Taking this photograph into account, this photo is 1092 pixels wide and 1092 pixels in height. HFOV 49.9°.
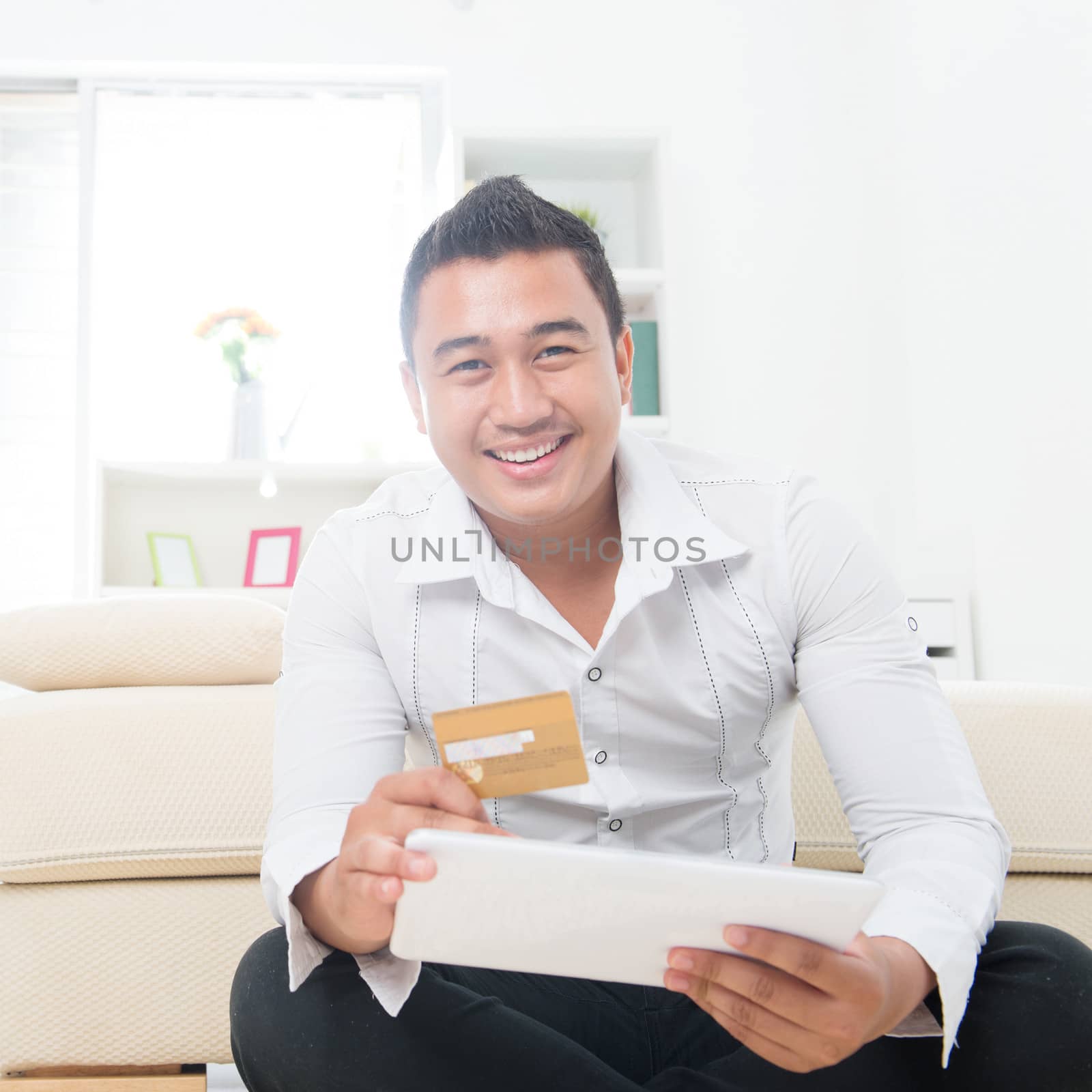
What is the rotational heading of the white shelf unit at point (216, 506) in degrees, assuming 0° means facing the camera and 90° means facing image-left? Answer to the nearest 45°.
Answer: approximately 0°

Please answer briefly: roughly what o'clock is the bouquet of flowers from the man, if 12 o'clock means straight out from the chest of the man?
The bouquet of flowers is roughly at 5 o'clock from the man.

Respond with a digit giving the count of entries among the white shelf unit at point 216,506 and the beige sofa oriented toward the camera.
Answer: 2

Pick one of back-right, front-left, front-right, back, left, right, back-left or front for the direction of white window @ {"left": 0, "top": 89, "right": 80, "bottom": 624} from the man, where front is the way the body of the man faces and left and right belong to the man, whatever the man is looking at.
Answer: back-right

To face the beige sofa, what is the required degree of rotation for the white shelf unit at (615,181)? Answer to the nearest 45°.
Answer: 0° — it already faces it

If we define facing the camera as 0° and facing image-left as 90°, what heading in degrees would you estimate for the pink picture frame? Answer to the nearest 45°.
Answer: approximately 0°
